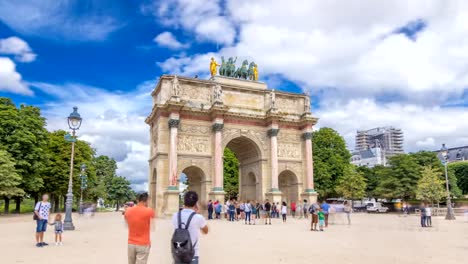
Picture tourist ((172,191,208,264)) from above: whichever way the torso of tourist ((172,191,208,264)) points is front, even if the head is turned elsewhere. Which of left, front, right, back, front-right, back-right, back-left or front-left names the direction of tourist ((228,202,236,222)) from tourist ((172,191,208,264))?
front-left

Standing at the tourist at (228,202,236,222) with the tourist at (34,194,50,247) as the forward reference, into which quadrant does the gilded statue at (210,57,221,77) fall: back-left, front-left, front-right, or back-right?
back-right

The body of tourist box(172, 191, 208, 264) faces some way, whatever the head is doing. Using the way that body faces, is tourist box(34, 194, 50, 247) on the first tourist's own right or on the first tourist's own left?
on the first tourist's own left

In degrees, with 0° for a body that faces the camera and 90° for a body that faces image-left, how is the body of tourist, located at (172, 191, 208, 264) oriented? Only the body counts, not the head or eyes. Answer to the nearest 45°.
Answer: approximately 225°

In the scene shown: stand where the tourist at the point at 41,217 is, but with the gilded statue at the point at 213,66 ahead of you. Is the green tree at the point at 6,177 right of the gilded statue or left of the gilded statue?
left

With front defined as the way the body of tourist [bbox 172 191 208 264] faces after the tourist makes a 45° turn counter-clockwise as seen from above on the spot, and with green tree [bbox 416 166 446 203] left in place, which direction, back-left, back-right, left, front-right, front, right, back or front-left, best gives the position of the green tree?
front-right

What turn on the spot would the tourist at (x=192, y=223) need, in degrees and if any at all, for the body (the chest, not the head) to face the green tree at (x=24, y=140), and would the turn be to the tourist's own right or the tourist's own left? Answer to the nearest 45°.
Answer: approximately 90° to the tourist's own left

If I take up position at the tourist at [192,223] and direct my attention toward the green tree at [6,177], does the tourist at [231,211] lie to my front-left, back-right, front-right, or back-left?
front-right

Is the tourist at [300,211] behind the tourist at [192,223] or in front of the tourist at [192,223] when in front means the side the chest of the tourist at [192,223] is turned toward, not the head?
in front
